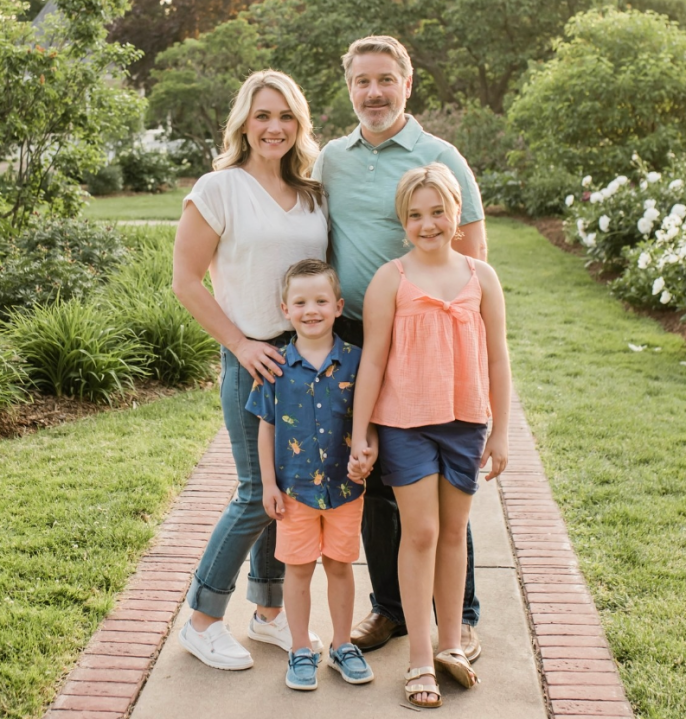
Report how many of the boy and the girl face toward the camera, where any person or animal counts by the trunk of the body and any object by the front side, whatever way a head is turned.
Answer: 2

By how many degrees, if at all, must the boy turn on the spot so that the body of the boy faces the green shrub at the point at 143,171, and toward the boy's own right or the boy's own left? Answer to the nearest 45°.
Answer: approximately 180°

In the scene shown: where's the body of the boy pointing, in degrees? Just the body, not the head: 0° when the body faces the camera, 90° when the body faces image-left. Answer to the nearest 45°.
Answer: approximately 0°

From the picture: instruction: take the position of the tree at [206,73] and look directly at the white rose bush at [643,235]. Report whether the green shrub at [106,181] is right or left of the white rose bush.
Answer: right

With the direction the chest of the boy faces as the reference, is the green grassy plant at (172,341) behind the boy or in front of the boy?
behind

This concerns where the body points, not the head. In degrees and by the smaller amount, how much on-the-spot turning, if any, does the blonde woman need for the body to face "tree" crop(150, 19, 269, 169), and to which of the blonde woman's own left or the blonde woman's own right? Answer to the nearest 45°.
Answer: approximately 135° to the blonde woman's own left

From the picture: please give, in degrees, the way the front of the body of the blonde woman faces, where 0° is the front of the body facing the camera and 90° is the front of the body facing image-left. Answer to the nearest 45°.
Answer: approximately 315°
